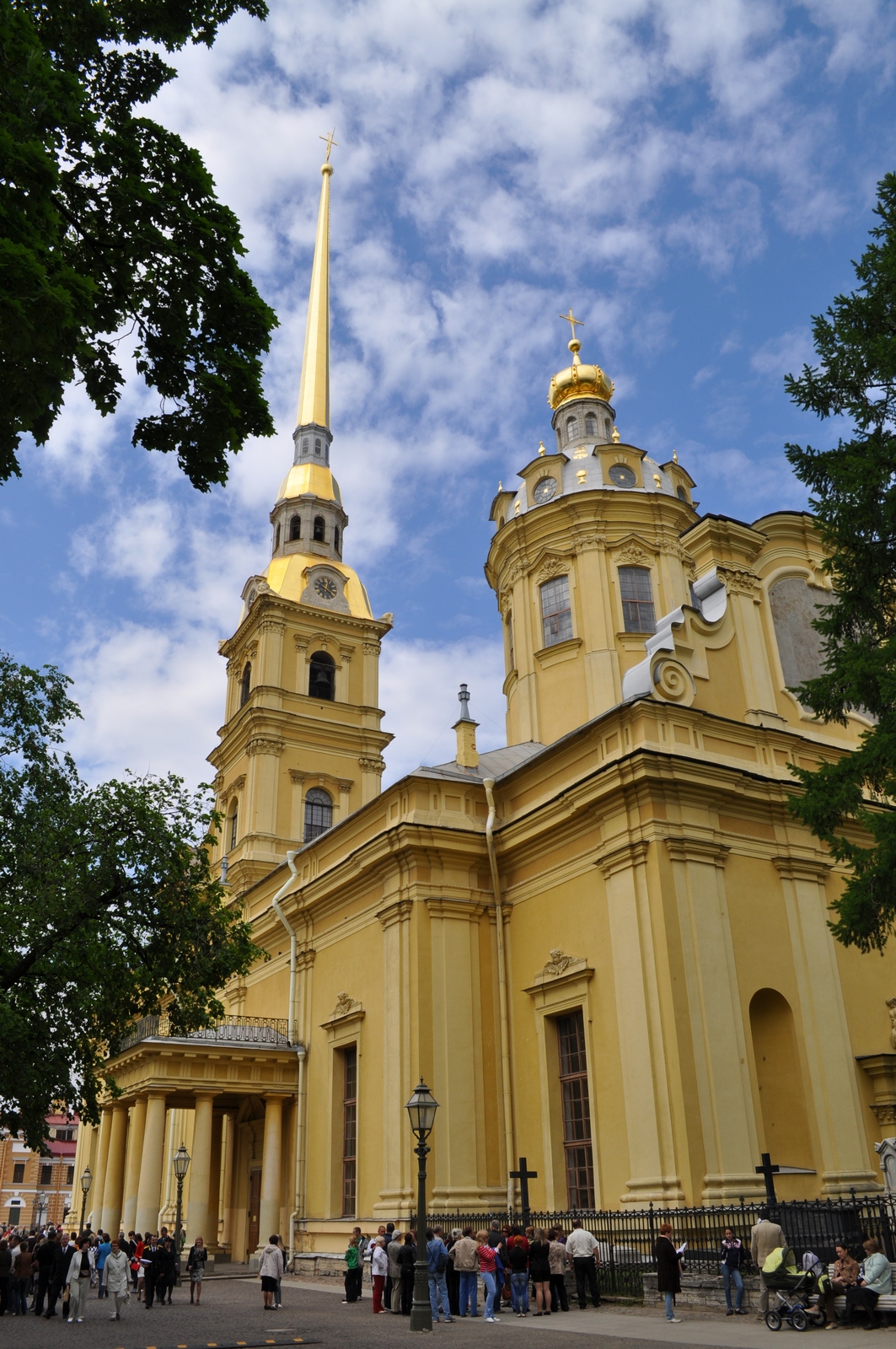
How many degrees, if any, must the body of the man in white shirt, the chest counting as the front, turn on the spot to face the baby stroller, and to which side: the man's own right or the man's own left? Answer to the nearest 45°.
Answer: approximately 135° to the man's own right

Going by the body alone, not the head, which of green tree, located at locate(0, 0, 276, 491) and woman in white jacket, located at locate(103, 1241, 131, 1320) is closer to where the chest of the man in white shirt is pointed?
the woman in white jacket

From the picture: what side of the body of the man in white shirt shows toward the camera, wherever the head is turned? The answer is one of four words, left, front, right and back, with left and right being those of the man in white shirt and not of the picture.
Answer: back

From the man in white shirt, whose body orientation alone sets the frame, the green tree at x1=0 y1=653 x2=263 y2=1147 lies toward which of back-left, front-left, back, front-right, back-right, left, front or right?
left

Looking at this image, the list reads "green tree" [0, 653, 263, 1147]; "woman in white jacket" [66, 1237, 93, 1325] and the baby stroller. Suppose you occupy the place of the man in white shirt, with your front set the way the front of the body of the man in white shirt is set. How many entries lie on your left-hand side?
2

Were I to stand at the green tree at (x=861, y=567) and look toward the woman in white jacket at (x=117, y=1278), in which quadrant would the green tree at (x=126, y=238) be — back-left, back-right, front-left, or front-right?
front-left

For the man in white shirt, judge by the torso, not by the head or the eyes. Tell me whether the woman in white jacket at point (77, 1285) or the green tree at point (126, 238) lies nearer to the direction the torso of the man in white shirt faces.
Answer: the woman in white jacket

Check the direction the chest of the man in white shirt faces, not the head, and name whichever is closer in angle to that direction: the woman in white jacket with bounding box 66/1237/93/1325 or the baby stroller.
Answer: the woman in white jacket

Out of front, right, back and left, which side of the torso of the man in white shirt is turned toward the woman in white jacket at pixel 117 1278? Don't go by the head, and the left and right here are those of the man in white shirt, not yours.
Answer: left

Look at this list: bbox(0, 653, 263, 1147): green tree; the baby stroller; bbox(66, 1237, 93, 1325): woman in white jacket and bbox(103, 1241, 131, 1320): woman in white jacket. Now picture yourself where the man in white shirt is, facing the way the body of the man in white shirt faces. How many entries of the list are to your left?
3

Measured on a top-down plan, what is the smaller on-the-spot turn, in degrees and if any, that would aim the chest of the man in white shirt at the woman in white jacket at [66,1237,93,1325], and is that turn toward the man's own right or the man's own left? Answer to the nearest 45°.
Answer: approximately 90° to the man's own left
